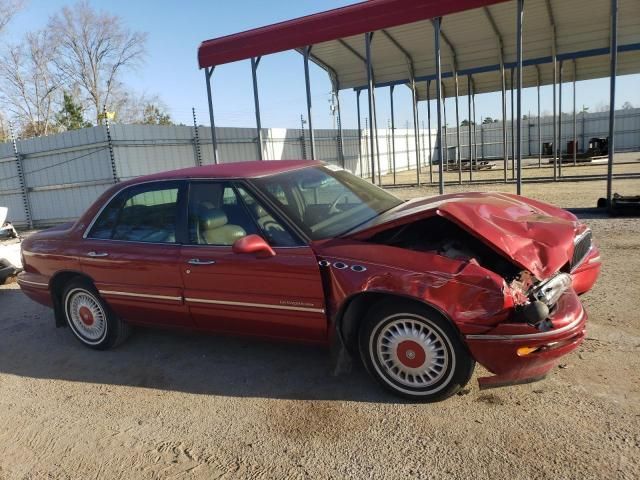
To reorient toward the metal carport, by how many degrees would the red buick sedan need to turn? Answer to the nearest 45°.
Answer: approximately 135° to its left

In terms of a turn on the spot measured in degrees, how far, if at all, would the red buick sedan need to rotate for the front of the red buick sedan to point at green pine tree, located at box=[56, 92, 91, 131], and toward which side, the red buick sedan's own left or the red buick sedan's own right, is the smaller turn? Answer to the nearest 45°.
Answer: approximately 180°

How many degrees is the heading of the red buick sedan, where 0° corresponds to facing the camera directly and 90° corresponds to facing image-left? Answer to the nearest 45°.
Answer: approximately 315°

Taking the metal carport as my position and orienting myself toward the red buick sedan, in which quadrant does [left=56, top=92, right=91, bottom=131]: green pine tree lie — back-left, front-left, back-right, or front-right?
back-right
